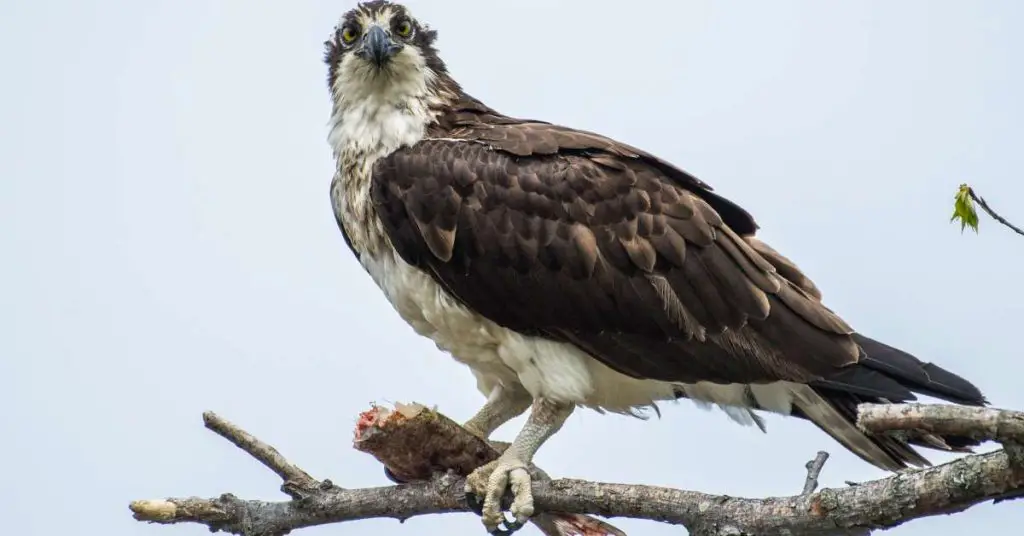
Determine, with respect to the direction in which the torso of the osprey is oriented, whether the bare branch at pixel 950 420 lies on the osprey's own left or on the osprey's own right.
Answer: on the osprey's own left

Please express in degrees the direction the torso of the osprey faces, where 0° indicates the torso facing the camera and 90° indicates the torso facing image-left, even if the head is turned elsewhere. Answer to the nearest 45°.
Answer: approximately 90°

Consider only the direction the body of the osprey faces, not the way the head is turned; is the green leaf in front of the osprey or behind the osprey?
behind
